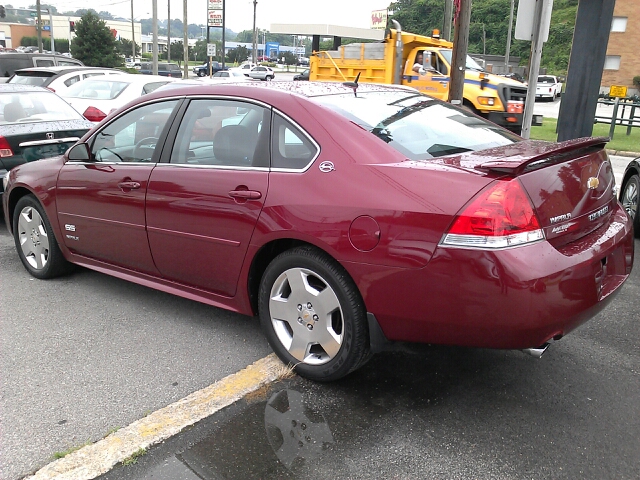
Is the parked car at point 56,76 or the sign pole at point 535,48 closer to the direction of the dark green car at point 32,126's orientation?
the parked car

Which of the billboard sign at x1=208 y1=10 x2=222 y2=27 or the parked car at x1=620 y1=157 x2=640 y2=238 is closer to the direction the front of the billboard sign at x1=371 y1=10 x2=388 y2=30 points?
the parked car

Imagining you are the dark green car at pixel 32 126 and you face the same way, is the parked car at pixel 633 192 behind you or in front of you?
behind

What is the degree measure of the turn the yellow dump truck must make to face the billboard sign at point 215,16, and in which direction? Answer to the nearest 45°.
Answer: approximately 180°

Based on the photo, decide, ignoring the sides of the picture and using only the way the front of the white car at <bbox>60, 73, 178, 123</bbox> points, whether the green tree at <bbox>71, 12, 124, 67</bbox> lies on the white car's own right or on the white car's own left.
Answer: on the white car's own left

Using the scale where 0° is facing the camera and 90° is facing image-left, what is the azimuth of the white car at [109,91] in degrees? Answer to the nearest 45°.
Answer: approximately 225°

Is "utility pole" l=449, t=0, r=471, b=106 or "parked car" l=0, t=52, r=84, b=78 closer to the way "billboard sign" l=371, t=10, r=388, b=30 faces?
the utility pole

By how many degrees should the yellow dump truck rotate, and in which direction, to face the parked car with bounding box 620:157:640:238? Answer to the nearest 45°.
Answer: approximately 45° to its right

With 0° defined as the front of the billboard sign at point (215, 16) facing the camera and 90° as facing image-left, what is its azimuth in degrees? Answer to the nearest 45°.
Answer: approximately 0°

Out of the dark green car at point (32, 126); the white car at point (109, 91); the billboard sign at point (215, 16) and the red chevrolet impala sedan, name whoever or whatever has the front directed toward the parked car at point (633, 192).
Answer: the billboard sign

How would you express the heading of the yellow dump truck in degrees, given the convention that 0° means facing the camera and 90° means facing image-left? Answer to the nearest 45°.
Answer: approximately 315°

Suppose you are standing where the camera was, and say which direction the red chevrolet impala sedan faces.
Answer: facing away from the viewer and to the left of the viewer

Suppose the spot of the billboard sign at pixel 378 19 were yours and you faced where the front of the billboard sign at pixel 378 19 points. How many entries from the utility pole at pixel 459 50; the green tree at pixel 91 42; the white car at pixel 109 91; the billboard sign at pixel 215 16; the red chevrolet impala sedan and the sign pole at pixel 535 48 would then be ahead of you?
4
